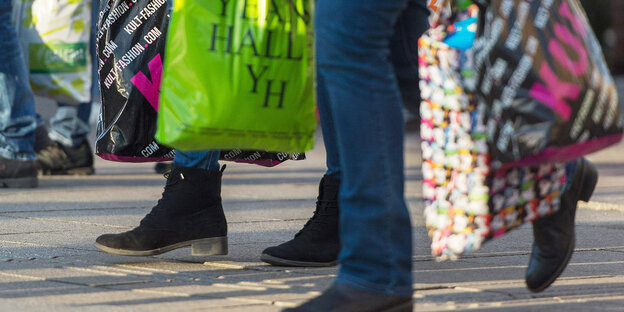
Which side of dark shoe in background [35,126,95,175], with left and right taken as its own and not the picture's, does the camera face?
left

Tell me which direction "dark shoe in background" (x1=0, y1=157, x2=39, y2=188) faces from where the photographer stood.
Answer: facing to the left of the viewer

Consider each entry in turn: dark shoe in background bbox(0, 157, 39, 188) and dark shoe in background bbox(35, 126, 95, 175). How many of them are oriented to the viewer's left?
2

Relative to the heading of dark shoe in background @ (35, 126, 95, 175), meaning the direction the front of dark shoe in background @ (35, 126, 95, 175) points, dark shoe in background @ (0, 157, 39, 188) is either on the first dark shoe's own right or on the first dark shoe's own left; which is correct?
on the first dark shoe's own left

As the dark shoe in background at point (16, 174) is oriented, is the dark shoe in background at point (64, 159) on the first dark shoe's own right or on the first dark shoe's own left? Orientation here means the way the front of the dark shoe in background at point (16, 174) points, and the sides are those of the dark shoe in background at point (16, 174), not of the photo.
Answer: on the first dark shoe's own right
